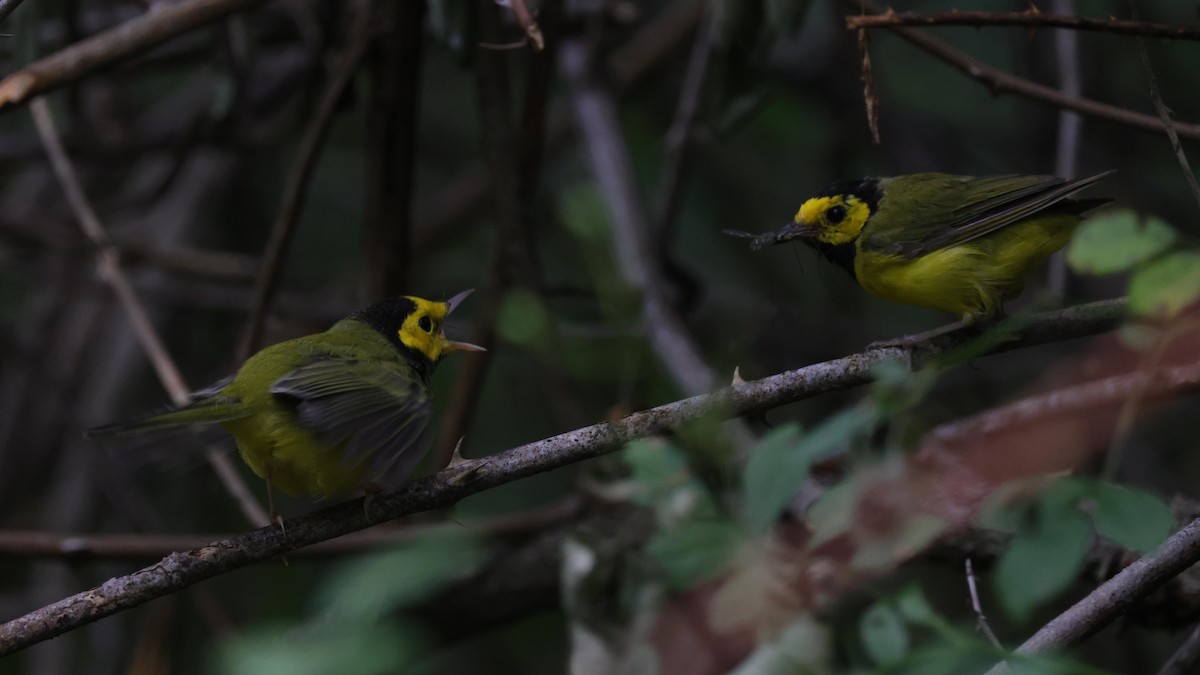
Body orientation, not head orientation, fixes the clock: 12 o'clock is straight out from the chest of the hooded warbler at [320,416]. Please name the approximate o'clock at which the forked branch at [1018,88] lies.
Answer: The forked branch is roughly at 12 o'clock from the hooded warbler.

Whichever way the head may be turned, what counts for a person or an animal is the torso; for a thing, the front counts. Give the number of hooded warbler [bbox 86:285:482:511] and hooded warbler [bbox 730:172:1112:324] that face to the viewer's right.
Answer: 1

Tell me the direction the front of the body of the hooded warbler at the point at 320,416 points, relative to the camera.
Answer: to the viewer's right

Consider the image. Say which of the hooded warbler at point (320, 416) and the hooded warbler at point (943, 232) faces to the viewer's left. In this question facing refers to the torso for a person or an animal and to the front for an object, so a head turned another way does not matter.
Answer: the hooded warbler at point (943, 232)

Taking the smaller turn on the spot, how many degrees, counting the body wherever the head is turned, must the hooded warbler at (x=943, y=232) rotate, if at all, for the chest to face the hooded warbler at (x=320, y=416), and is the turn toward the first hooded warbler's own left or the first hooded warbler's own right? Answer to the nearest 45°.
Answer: approximately 45° to the first hooded warbler's own left

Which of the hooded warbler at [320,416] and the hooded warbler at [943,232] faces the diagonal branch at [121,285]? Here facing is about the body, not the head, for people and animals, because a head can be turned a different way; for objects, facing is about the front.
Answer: the hooded warbler at [943,232]

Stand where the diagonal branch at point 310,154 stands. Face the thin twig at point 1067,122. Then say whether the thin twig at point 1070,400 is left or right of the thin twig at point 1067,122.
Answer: right

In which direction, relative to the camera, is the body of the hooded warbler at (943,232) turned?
to the viewer's left
